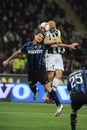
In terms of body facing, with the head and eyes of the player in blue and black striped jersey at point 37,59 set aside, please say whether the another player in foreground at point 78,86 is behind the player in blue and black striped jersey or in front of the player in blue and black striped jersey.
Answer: in front

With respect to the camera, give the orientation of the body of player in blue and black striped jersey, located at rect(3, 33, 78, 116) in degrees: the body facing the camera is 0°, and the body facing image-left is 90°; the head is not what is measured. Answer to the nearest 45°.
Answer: approximately 0°
